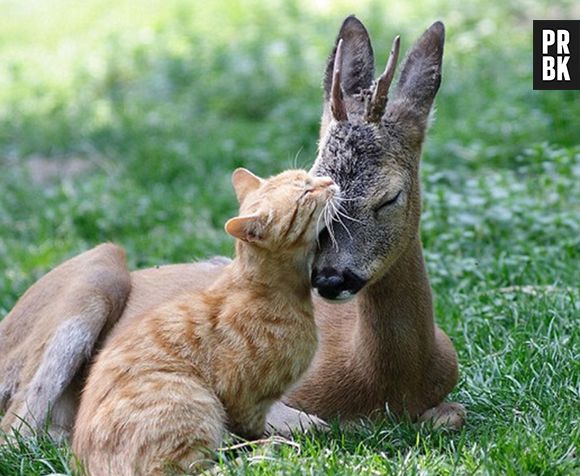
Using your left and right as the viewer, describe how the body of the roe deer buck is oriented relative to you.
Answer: facing the viewer and to the right of the viewer

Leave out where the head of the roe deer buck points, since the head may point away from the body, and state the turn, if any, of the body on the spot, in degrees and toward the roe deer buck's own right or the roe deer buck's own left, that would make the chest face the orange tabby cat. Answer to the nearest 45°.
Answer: approximately 90° to the roe deer buck's own right
